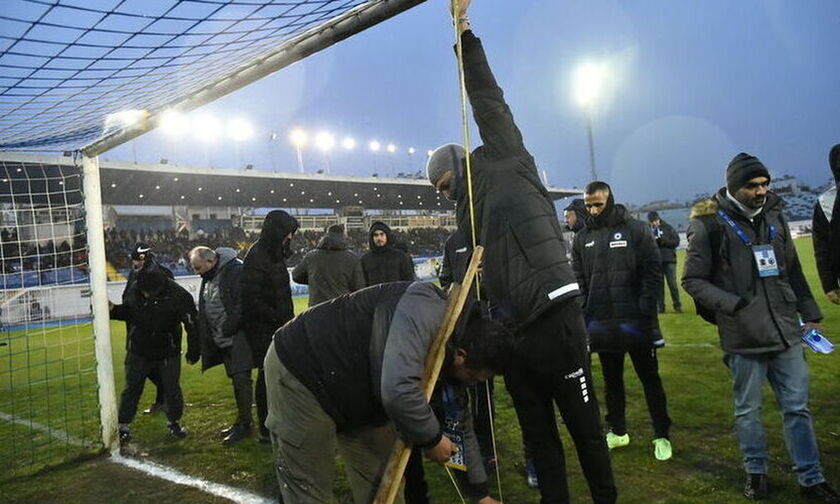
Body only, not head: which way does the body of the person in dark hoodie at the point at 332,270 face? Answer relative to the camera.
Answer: away from the camera

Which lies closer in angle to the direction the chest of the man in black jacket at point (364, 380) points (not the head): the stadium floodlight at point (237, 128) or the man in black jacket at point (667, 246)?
the man in black jacket

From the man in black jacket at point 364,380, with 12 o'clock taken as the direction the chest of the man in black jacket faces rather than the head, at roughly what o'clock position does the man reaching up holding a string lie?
The man reaching up holding a string is roughly at 11 o'clock from the man in black jacket.

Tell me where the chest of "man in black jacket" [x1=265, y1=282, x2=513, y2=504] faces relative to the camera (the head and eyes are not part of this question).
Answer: to the viewer's right

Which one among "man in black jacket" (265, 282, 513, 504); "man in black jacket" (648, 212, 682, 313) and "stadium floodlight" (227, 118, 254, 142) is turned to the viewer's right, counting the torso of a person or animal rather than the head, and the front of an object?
"man in black jacket" (265, 282, 513, 504)

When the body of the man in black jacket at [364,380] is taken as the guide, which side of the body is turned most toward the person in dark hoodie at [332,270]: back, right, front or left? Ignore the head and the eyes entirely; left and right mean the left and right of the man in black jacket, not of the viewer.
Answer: left

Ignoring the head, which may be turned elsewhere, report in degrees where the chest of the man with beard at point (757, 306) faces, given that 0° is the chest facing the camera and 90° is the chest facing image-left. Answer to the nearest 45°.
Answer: approximately 315°
